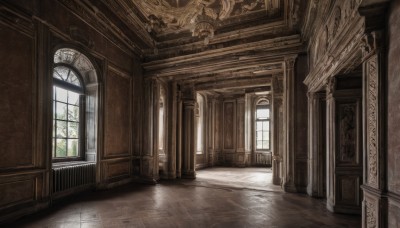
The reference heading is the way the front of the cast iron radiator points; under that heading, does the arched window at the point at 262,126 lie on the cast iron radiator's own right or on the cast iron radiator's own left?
on the cast iron radiator's own left

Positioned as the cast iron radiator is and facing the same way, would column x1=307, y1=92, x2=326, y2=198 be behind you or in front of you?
in front

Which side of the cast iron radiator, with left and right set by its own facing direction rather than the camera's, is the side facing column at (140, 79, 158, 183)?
left

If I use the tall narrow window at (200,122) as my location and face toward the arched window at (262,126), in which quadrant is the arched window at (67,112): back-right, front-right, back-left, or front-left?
back-right

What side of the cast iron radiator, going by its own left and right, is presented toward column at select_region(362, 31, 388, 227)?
front

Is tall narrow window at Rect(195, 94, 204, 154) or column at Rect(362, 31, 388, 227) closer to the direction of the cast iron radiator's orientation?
the column

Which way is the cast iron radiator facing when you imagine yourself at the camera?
facing the viewer and to the right of the viewer

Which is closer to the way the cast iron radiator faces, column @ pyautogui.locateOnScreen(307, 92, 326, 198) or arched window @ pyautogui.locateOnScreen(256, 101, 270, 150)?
the column
